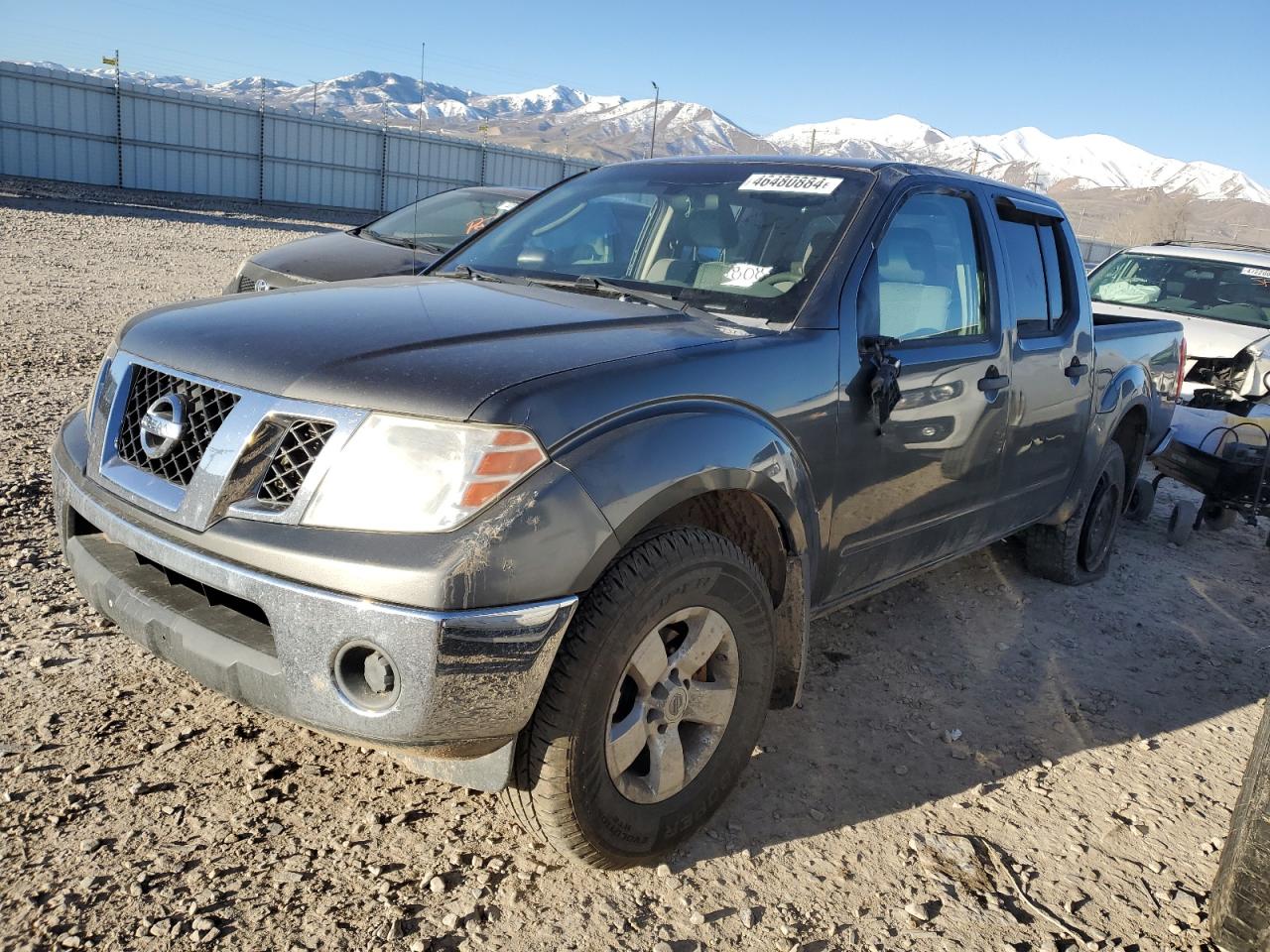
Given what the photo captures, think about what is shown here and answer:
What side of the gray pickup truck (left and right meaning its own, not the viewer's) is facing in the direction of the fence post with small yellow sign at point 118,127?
right

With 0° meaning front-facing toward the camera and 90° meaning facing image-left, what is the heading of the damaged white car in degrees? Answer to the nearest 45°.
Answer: approximately 45°

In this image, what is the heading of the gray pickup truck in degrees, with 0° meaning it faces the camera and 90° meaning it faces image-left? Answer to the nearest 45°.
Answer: approximately 45°

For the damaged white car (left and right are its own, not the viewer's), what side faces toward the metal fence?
right

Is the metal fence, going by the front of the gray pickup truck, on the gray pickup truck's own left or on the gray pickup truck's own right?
on the gray pickup truck's own right

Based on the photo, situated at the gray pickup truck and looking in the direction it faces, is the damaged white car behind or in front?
behind
